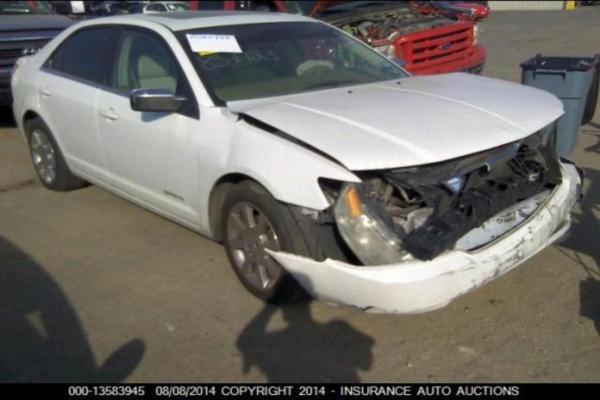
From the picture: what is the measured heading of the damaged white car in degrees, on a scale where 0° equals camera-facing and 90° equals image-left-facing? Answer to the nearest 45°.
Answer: approximately 315°

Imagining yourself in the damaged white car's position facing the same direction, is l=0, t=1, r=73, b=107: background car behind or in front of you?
behind

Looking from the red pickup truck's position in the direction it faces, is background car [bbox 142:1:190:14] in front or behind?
behind

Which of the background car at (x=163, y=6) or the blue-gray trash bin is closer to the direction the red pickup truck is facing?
the blue-gray trash bin

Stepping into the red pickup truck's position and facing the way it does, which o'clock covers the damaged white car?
The damaged white car is roughly at 2 o'clock from the red pickup truck.

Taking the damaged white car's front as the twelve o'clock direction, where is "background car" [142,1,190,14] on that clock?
The background car is roughly at 7 o'clock from the damaged white car.

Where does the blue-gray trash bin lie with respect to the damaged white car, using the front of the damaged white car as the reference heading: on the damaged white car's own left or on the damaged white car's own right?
on the damaged white car's own left

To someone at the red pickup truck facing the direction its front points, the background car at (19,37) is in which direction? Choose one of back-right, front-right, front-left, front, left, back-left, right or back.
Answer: back-right

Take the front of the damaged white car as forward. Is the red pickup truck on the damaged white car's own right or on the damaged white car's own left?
on the damaged white car's own left

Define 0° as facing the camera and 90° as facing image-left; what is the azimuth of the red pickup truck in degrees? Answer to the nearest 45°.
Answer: approximately 315°
